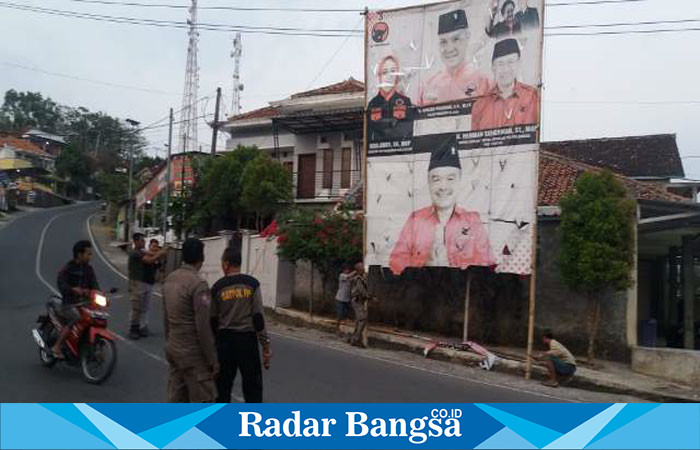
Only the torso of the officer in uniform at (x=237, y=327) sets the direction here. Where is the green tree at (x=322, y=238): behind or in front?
in front

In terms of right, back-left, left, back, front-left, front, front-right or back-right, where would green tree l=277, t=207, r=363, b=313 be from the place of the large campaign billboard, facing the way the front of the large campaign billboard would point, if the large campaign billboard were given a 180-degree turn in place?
front-left

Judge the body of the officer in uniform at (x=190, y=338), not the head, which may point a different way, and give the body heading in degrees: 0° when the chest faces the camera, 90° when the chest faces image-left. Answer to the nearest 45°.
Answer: approximately 225°

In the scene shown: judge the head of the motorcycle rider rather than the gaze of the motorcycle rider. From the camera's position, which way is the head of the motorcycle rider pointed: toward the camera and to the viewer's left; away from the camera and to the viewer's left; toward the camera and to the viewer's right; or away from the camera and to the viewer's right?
toward the camera and to the viewer's right

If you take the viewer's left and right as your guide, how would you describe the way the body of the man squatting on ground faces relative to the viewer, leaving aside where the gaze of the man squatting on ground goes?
facing to the left of the viewer

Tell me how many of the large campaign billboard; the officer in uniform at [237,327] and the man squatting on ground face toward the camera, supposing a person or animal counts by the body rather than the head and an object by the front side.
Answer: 1

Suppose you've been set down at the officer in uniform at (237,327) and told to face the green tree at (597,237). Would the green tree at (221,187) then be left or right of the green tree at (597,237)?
left

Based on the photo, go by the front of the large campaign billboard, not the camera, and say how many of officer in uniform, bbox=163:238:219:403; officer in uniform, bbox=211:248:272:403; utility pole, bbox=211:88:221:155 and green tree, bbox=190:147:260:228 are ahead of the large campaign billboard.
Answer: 2

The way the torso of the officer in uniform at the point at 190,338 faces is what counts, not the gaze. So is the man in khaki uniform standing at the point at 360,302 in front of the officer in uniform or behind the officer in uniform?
in front

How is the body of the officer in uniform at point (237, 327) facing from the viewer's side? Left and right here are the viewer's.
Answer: facing away from the viewer

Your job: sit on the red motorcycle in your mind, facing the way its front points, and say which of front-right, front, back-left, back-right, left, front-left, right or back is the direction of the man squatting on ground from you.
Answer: front-left

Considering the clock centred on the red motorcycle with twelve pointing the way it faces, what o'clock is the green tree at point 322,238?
The green tree is roughly at 9 o'clock from the red motorcycle.

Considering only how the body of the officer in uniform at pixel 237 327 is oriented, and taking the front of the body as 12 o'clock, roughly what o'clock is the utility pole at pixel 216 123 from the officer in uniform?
The utility pole is roughly at 12 o'clock from the officer in uniform.

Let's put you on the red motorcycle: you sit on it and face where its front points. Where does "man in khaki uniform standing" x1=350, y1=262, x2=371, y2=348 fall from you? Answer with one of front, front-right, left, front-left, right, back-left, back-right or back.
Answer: left

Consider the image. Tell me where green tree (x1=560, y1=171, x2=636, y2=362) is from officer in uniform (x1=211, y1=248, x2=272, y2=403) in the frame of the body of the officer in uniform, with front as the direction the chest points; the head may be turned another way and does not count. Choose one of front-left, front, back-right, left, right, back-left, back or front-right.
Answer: front-right
